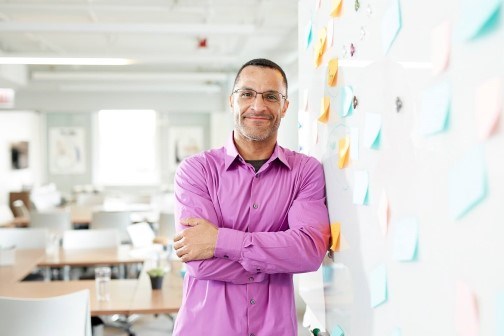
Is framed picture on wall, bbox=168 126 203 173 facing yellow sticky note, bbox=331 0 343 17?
yes

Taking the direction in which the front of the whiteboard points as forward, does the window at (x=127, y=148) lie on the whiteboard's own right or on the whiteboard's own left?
on the whiteboard's own right

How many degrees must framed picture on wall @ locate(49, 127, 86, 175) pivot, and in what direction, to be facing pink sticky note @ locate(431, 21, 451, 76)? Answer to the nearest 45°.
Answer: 0° — it already faces it

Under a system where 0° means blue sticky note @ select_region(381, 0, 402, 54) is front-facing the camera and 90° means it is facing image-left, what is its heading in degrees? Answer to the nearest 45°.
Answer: approximately 45°

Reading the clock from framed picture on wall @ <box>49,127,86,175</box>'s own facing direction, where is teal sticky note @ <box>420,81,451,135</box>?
The teal sticky note is roughly at 12 o'clock from the framed picture on wall.

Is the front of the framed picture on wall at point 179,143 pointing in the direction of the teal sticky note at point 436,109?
yes

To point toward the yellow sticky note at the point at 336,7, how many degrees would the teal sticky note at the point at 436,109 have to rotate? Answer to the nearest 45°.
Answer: approximately 90° to its right
